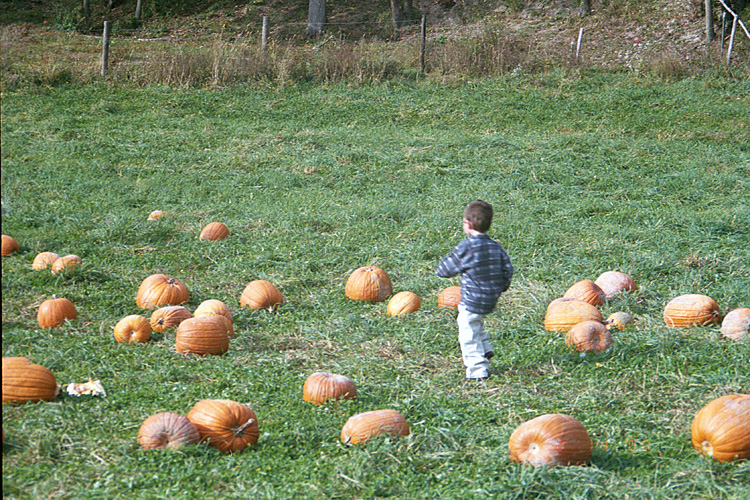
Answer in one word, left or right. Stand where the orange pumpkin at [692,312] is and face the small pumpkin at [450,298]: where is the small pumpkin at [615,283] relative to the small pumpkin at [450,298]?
right

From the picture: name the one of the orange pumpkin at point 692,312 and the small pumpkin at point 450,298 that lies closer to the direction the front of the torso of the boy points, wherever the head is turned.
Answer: the small pumpkin

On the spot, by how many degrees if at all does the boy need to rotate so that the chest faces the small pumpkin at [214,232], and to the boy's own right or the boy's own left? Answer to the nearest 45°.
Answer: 0° — they already face it

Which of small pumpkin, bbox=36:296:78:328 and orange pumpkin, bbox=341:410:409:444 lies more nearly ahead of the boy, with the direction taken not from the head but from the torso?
the small pumpkin

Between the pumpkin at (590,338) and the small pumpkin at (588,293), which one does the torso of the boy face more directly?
the small pumpkin

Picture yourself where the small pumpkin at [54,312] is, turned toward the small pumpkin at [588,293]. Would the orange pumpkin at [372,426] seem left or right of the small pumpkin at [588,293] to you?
right

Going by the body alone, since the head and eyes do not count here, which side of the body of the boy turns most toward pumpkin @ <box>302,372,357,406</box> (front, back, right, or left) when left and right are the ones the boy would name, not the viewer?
left

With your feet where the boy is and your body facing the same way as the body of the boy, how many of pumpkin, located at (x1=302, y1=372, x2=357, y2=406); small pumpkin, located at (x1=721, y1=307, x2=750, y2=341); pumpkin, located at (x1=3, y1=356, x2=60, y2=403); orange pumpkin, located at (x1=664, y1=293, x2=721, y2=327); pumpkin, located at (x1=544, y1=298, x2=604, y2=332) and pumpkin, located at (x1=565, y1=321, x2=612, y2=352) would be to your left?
2

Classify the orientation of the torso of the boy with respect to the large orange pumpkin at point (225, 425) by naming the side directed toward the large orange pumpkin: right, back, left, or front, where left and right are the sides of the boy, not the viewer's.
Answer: left

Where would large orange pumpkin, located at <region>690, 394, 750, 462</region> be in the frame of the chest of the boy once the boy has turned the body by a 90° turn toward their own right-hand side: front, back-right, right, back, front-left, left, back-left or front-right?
right

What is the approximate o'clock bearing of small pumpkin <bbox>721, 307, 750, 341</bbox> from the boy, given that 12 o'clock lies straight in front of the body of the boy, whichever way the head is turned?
The small pumpkin is roughly at 4 o'clock from the boy.

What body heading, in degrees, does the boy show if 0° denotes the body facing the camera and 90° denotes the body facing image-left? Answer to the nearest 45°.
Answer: approximately 135°

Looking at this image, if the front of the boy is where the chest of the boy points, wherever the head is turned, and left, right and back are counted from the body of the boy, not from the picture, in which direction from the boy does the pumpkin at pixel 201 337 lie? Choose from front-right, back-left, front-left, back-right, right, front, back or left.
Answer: front-left

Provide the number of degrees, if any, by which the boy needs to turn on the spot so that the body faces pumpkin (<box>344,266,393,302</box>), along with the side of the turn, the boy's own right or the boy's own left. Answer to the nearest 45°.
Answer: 0° — they already face it

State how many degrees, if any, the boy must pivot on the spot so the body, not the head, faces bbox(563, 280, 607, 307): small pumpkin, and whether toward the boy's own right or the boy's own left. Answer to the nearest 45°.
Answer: approximately 90° to the boy's own right

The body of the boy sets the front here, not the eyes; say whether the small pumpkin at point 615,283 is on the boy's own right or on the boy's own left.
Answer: on the boy's own right
